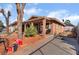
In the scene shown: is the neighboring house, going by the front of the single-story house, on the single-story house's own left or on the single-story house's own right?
on the single-story house's own left

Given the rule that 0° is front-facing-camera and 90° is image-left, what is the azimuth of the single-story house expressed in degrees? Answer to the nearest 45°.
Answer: approximately 45°
